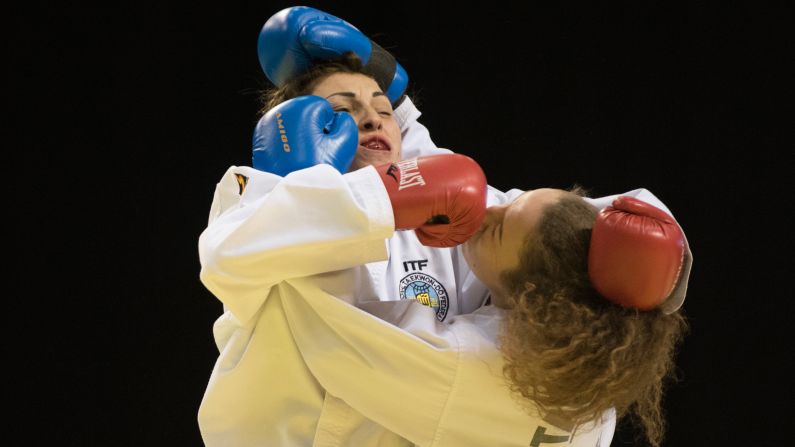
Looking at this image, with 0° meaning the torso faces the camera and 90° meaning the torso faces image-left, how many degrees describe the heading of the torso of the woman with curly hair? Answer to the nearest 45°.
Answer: approximately 135°
